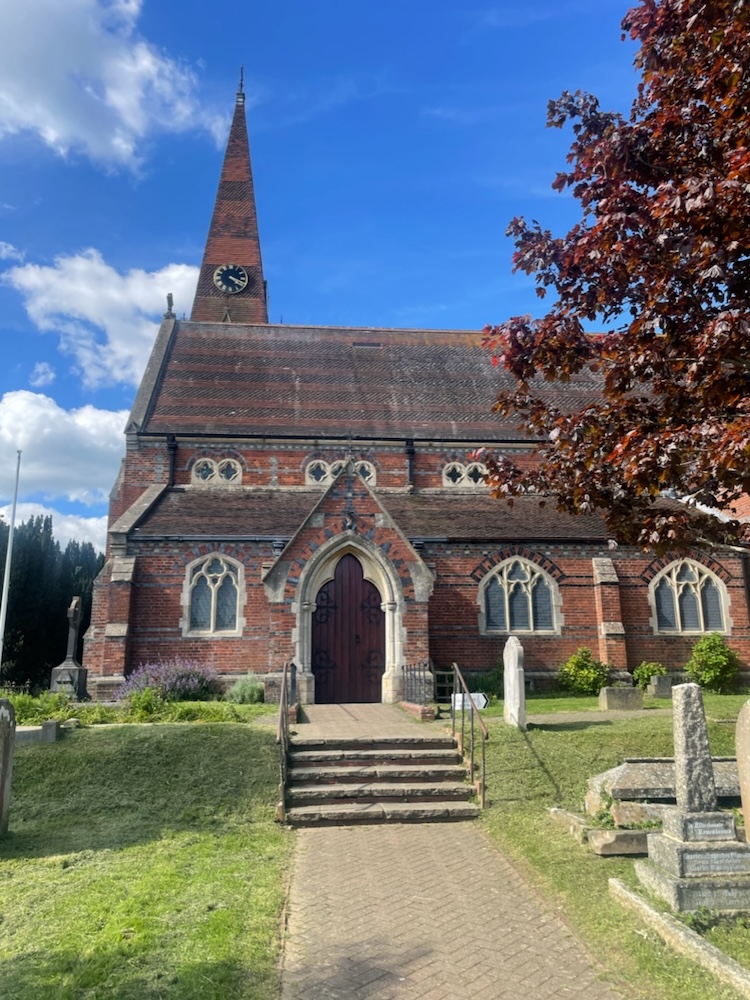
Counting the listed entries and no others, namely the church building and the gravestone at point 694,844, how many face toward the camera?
2

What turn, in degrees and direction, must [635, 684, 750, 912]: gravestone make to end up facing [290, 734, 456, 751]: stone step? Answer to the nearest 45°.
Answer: approximately 135° to its right

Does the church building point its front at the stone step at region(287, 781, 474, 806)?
yes

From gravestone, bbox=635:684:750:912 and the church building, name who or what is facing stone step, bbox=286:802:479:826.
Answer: the church building

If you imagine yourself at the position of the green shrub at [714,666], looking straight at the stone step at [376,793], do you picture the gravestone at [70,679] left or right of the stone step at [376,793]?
right

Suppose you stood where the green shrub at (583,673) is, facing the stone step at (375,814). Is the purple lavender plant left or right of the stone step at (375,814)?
right

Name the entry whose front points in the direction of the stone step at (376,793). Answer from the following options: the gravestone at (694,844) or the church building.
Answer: the church building

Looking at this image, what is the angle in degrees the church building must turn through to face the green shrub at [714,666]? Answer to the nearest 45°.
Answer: approximately 90° to its left

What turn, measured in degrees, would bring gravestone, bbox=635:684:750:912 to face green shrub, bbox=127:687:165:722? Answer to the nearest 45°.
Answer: approximately 90° to its right
